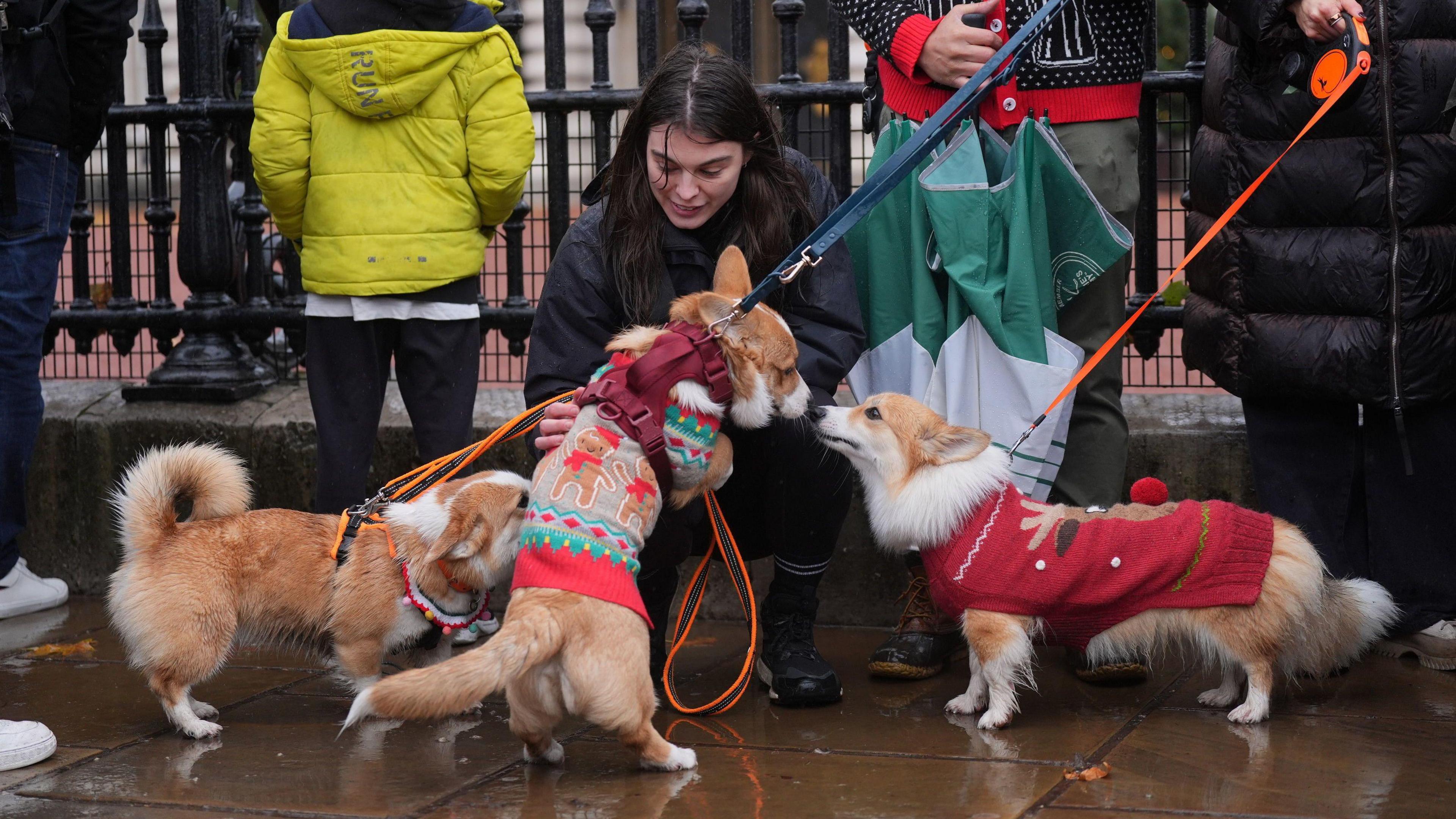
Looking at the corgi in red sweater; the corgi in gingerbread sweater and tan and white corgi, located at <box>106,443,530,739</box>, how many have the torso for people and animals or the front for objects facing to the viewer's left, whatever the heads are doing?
1

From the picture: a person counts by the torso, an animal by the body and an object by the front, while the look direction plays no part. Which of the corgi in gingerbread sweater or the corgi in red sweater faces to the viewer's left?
the corgi in red sweater

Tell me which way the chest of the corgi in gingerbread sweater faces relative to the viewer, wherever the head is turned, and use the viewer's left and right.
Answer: facing away from the viewer and to the right of the viewer

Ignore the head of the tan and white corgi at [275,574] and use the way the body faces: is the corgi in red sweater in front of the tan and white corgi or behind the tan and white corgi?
in front

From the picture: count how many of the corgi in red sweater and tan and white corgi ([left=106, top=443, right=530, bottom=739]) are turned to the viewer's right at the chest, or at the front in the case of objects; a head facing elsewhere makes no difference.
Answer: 1

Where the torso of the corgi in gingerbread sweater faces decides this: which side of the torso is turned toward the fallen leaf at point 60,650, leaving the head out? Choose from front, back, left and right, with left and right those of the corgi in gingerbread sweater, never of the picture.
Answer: left

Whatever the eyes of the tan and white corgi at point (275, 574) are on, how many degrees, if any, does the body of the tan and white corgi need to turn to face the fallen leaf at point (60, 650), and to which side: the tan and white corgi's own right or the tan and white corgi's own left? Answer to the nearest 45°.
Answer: approximately 135° to the tan and white corgi's own left

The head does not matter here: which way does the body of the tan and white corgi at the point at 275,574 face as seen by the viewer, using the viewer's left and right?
facing to the right of the viewer

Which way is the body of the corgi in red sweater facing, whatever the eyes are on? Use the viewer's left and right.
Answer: facing to the left of the viewer

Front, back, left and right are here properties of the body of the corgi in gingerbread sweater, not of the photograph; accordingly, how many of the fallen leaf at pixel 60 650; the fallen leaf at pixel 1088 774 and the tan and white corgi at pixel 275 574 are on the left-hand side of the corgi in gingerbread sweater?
2

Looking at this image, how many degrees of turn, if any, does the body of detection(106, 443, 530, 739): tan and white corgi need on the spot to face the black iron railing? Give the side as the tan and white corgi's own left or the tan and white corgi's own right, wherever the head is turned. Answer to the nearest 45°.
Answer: approximately 90° to the tan and white corgi's own left
